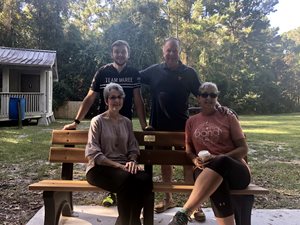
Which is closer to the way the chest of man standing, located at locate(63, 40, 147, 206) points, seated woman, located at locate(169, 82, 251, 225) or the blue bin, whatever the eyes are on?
the seated woman

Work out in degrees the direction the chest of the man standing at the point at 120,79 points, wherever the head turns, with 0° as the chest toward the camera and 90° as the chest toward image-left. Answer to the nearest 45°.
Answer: approximately 0°

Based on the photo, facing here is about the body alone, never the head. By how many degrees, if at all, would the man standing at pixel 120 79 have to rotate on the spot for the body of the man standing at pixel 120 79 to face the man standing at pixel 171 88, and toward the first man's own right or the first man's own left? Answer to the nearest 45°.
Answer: approximately 90° to the first man's own left

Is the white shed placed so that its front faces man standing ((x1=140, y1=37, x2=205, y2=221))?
yes

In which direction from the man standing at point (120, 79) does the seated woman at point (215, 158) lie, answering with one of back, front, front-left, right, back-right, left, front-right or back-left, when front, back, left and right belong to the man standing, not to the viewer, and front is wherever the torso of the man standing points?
front-left

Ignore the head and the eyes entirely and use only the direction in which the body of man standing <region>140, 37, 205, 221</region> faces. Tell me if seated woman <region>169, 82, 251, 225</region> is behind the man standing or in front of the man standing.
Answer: in front

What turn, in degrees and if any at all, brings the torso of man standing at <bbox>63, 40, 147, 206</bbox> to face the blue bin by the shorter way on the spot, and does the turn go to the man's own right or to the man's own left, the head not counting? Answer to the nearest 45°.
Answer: approximately 180°

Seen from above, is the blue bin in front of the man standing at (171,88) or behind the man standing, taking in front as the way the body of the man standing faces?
behind

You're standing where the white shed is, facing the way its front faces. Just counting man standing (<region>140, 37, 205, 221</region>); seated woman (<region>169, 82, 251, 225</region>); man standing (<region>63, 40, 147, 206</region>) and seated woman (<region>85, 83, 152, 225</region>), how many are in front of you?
4

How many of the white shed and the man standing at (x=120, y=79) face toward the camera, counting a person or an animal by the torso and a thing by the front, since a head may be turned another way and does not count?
2
